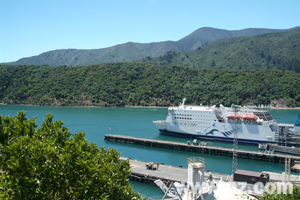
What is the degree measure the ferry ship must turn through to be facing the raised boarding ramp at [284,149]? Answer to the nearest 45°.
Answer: approximately 135° to its left

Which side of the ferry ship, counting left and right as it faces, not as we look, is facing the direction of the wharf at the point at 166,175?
left

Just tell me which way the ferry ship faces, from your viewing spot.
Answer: facing to the left of the viewer

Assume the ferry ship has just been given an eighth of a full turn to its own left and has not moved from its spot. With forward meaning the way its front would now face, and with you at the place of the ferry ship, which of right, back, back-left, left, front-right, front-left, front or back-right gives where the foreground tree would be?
front-left
